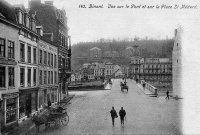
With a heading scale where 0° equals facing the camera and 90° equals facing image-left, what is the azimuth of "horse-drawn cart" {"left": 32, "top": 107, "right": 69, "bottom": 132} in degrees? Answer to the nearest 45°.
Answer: approximately 45°

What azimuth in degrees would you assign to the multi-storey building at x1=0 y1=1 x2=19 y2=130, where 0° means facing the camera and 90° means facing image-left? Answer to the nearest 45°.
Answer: approximately 315°

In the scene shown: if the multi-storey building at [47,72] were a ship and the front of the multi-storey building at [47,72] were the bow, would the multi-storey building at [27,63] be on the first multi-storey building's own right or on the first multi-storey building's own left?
on the first multi-storey building's own right

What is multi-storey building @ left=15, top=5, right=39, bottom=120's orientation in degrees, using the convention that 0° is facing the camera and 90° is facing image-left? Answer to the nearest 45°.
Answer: approximately 315°

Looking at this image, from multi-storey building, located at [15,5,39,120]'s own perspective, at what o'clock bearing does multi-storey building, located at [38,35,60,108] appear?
multi-storey building, located at [38,35,60,108] is roughly at 8 o'clock from multi-storey building, located at [15,5,39,120].

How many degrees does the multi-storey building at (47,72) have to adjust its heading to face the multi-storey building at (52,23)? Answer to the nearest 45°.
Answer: approximately 135° to its left

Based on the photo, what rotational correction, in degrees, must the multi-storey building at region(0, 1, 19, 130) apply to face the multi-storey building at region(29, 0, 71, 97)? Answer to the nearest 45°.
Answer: approximately 135° to its left

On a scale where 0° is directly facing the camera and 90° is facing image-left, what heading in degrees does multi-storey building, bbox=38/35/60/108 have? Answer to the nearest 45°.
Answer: approximately 315°

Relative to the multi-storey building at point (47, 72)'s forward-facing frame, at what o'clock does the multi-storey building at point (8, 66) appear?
the multi-storey building at point (8, 66) is roughly at 2 o'clock from the multi-storey building at point (47, 72).

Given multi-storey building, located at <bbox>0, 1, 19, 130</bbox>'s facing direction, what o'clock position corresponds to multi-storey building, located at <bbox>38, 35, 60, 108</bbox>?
multi-storey building, located at <bbox>38, 35, 60, 108</bbox> is roughly at 8 o'clock from multi-storey building, located at <bbox>0, 1, 19, 130</bbox>.
